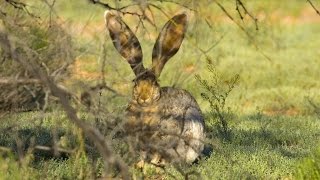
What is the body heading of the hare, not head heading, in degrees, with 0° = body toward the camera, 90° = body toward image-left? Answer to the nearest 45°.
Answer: approximately 45°
